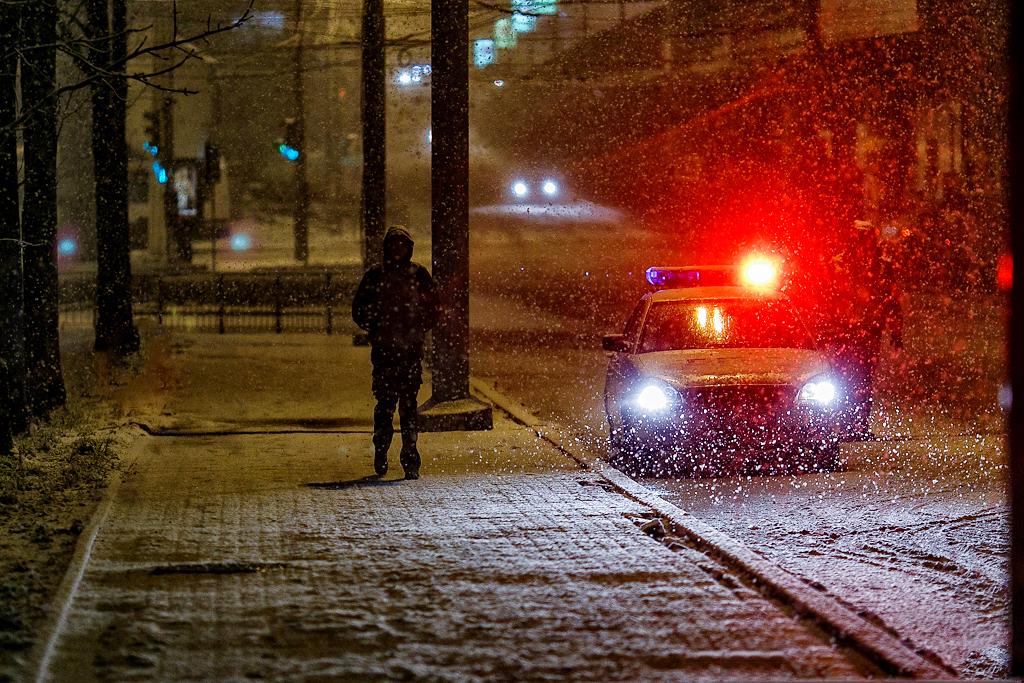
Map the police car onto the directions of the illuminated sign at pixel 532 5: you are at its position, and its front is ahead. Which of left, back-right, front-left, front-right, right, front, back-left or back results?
front

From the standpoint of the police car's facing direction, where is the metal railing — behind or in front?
behind

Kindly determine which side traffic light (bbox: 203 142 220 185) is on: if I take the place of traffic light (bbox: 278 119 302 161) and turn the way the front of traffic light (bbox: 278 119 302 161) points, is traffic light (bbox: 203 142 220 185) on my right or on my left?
on my right

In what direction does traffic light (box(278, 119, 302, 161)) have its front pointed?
toward the camera

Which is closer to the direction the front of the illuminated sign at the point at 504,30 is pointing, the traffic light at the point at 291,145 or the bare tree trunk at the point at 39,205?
the bare tree trunk

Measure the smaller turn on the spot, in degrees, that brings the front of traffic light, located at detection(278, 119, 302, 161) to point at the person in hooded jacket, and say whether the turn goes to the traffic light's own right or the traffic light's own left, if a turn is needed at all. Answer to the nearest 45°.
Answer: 0° — it already faces them

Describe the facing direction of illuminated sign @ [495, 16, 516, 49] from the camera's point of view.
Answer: facing the viewer

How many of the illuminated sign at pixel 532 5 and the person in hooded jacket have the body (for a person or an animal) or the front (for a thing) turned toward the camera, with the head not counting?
2

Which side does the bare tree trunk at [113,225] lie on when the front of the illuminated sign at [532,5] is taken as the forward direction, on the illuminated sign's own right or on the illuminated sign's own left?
on the illuminated sign's own right

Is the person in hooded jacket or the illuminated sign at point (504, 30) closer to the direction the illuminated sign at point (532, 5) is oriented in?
the person in hooded jacket
